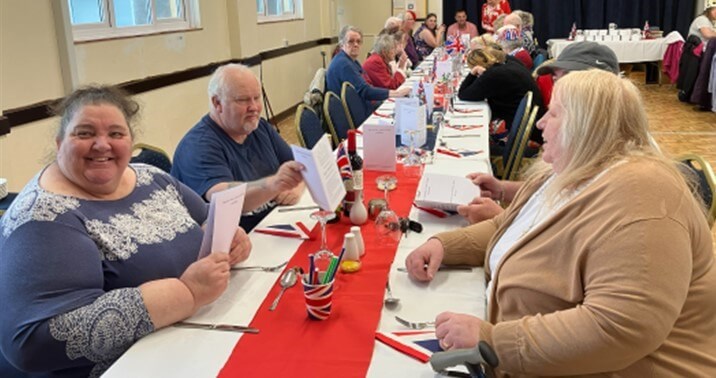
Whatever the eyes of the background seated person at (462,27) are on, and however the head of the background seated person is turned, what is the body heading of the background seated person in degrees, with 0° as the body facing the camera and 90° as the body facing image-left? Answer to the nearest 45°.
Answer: approximately 0°

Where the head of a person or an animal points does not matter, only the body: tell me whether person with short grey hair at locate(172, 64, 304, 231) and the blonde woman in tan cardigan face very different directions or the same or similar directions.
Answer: very different directions

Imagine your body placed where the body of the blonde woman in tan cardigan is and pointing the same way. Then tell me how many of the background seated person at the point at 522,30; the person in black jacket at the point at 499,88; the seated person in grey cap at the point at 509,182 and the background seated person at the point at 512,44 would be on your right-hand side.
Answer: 4

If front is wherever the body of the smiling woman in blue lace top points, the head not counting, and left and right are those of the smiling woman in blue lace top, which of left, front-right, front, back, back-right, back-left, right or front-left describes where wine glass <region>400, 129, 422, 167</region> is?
left

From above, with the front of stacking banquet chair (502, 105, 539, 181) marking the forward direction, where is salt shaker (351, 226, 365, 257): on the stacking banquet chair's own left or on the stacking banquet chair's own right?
on the stacking banquet chair's own left

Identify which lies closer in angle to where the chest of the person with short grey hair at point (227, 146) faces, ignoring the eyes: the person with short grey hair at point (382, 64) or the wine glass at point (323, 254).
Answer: the wine glass

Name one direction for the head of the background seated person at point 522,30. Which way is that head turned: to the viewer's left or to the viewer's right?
to the viewer's left

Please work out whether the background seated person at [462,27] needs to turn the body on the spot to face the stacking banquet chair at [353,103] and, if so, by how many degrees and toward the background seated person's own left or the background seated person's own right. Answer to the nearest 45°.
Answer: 0° — they already face it

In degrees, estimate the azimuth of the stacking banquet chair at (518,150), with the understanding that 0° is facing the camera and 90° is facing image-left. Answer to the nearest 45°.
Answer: approximately 90°

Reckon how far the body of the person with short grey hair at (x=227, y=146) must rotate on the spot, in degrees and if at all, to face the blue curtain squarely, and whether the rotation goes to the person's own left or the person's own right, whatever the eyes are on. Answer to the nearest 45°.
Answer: approximately 90° to the person's own left

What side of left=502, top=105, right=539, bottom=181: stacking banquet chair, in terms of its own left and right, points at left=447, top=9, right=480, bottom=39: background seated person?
right

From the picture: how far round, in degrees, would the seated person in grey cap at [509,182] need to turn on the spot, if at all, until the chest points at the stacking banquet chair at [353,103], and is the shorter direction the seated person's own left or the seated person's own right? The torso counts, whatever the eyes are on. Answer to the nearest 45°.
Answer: approximately 45° to the seated person's own right

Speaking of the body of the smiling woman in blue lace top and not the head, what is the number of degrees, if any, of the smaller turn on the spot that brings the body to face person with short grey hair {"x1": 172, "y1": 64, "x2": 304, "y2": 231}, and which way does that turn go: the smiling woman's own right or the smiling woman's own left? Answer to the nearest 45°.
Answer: approximately 90° to the smiling woman's own left

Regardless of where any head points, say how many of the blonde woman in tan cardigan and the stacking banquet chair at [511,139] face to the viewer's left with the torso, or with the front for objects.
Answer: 2

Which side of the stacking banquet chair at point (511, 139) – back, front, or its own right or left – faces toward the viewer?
left

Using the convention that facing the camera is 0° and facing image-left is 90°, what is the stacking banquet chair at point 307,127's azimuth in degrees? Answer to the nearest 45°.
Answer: approximately 315°
